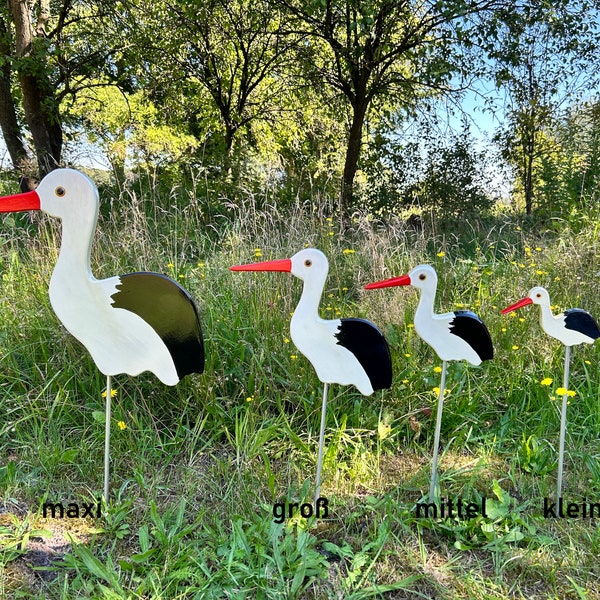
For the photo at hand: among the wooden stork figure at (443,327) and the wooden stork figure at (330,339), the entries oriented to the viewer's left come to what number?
2

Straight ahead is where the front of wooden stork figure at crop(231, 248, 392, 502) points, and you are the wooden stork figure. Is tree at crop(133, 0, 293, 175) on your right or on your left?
on your right

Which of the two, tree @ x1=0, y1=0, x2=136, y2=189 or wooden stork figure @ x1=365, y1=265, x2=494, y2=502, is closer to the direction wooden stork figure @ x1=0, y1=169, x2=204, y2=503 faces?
the tree

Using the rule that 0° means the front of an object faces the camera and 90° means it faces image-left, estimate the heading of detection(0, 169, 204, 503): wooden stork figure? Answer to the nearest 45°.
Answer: approximately 90°

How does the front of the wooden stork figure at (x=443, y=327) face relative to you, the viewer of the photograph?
facing to the left of the viewer

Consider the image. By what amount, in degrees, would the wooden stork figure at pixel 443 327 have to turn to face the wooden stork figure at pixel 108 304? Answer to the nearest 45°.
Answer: approximately 45° to its left

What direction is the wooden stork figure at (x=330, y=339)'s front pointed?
to the viewer's left

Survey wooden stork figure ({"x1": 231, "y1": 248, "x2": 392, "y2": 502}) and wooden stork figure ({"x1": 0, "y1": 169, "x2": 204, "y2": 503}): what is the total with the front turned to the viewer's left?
2

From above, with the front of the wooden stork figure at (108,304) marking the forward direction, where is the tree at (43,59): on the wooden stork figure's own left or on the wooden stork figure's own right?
on the wooden stork figure's own right

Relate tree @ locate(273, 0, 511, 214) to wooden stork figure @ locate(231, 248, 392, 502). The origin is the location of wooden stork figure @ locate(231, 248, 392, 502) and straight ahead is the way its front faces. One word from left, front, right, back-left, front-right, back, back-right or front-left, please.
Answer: right
